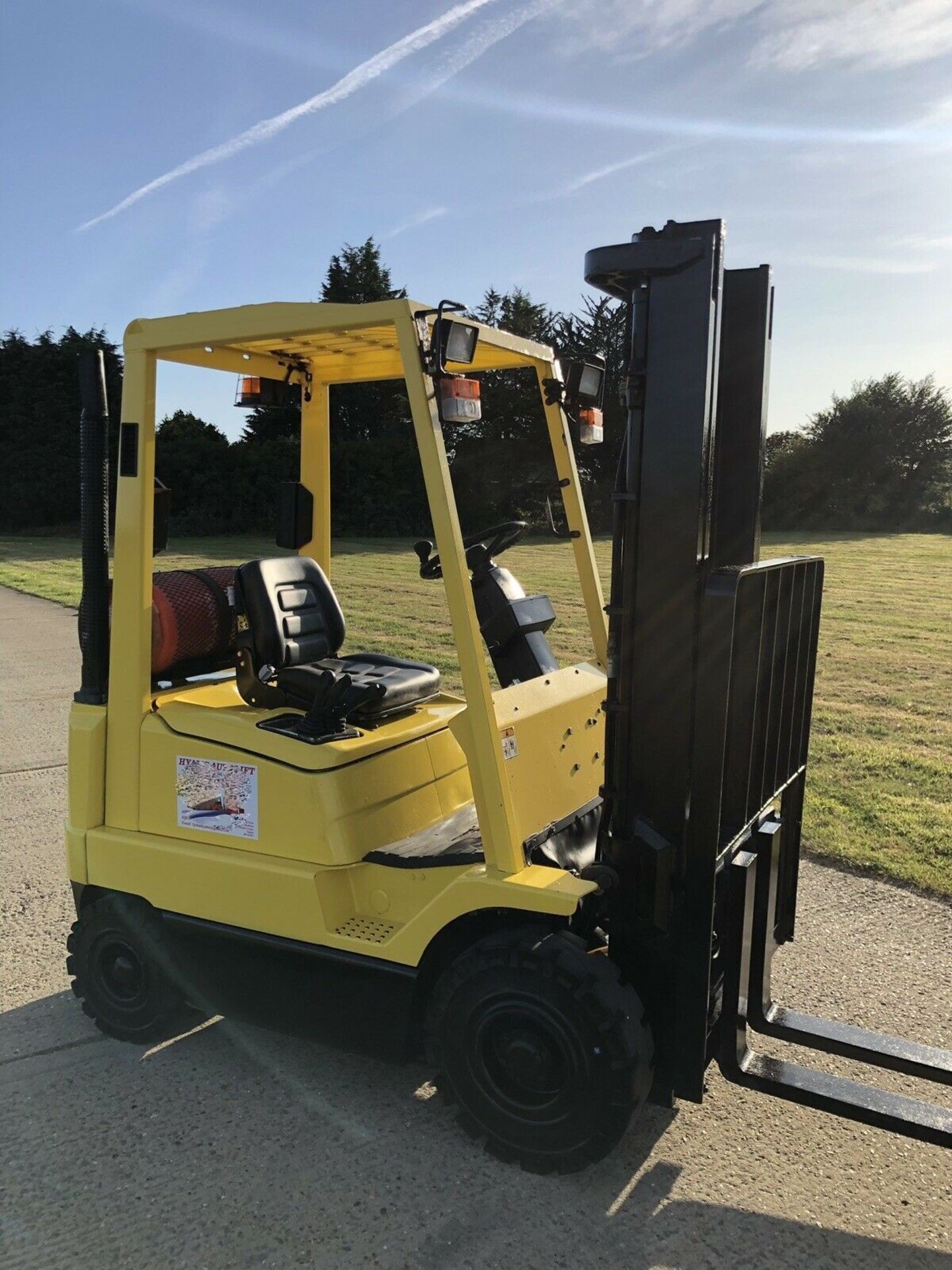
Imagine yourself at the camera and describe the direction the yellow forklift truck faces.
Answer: facing the viewer and to the right of the viewer
